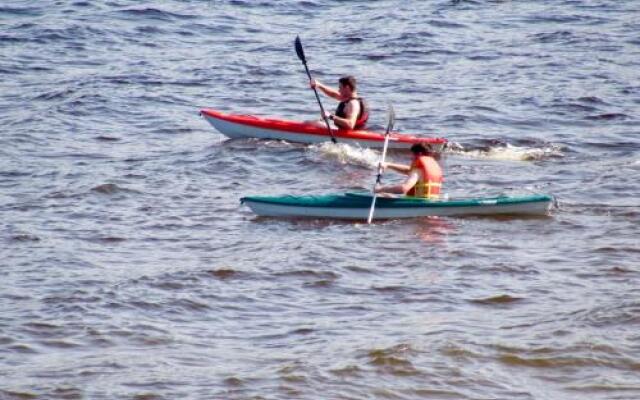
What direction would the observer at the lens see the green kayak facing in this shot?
facing to the left of the viewer

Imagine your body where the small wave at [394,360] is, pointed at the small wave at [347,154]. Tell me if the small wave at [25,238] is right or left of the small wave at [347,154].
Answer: left

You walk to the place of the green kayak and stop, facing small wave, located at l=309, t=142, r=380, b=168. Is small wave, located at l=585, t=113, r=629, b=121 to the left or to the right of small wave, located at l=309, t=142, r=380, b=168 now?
right

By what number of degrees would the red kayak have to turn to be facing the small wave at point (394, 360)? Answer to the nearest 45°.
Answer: approximately 90° to its left

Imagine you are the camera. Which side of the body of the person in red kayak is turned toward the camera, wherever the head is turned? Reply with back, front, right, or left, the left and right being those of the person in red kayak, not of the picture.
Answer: left

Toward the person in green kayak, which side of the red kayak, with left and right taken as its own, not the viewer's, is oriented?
left
